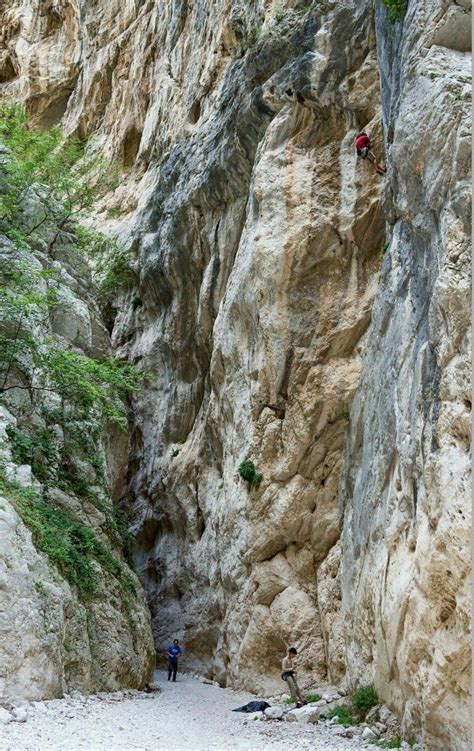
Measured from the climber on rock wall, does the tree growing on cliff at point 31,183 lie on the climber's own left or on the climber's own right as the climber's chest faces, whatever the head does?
on the climber's own left

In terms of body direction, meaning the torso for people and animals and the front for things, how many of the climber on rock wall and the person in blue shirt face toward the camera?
1

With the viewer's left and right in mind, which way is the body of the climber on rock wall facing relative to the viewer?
facing away from the viewer and to the right of the viewer
